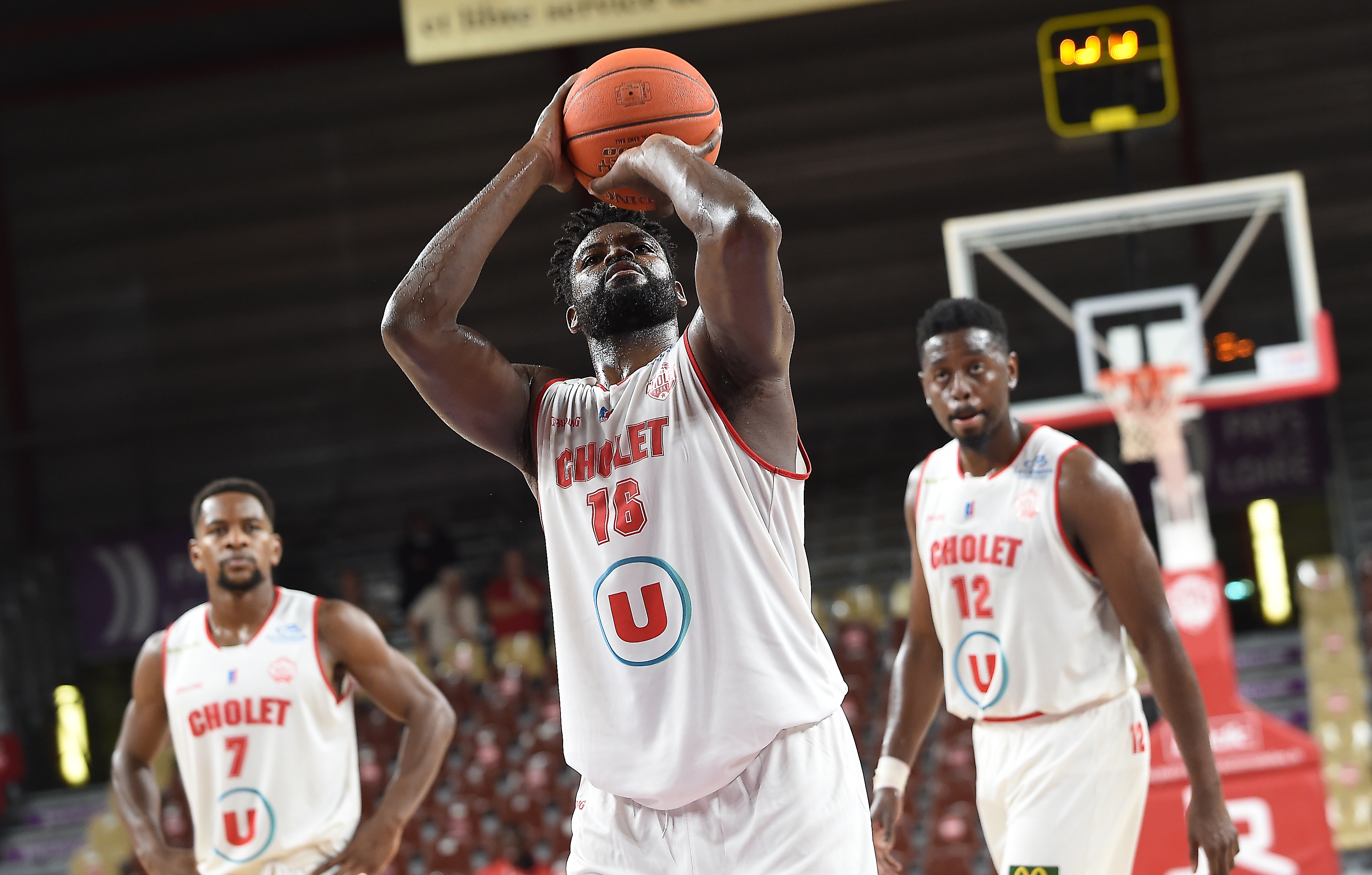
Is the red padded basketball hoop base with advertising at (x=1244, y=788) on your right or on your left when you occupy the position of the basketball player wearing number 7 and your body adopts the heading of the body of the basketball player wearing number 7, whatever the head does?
on your left

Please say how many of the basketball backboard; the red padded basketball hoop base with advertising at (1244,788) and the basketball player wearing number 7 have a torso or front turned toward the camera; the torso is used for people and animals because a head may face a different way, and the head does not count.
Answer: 3

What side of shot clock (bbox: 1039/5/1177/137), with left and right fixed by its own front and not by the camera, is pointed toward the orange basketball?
front

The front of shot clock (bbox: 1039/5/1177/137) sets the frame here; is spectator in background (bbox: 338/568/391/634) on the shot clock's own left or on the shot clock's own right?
on the shot clock's own right

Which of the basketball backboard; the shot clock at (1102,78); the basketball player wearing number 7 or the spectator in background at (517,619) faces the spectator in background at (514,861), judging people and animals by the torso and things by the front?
the spectator in background at (517,619)

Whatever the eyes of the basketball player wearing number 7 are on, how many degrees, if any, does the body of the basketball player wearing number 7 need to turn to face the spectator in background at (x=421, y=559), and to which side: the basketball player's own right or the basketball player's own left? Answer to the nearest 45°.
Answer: approximately 180°

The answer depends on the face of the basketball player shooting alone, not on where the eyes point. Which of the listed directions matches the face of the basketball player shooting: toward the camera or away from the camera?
toward the camera

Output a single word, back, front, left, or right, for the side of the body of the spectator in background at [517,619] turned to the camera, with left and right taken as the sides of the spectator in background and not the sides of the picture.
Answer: front

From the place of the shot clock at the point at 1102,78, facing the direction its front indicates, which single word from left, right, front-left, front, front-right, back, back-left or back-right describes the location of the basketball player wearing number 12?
front

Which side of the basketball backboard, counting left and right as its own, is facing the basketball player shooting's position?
front

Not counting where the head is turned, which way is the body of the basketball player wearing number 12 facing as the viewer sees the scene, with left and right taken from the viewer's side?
facing the viewer and to the left of the viewer

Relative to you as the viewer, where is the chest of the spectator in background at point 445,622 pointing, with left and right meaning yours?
facing the viewer

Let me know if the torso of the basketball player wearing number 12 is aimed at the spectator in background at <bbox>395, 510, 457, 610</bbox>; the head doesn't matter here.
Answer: no

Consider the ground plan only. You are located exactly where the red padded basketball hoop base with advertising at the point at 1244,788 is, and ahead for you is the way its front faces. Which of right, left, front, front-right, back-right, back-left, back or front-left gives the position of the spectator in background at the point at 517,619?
back-right

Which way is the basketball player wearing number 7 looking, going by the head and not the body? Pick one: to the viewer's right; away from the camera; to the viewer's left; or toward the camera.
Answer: toward the camera

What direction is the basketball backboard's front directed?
toward the camera

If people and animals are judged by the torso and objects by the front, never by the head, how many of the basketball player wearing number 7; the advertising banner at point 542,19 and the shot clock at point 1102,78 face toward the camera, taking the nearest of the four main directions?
3

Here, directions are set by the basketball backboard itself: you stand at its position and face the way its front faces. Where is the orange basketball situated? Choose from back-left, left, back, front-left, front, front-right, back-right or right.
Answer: front
